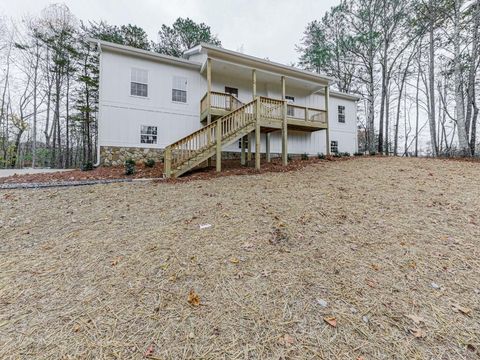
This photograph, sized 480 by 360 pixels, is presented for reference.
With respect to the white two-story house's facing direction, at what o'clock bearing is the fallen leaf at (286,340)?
The fallen leaf is roughly at 1 o'clock from the white two-story house.

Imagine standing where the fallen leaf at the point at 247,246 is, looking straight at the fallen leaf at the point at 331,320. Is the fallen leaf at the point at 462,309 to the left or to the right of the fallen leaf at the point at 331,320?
left

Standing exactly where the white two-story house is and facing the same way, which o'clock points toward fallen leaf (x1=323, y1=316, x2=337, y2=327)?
The fallen leaf is roughly at 1 o'clock from the white two-story house.

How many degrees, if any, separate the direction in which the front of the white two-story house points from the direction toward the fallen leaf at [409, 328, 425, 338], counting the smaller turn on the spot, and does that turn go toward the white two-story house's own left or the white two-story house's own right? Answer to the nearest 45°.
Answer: approximately 45° to the white two-story house's own right

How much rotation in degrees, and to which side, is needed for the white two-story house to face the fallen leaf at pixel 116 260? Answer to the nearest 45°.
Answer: approximately 45° to its right

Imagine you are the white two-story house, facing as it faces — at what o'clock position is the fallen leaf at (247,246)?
The fallen leaf is roughly at 1 o'clock from the white two-story house.

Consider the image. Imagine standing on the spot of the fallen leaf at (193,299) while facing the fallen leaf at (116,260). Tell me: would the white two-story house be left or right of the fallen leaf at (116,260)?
right

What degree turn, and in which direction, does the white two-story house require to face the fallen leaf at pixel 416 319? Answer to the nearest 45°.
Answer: approximately 45° to its right

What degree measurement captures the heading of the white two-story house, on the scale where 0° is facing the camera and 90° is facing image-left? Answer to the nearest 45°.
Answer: approximately 315°

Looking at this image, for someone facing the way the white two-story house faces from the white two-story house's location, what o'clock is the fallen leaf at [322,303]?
The fallen leaf is roughly at 1 o'clock from the white two-story house.
